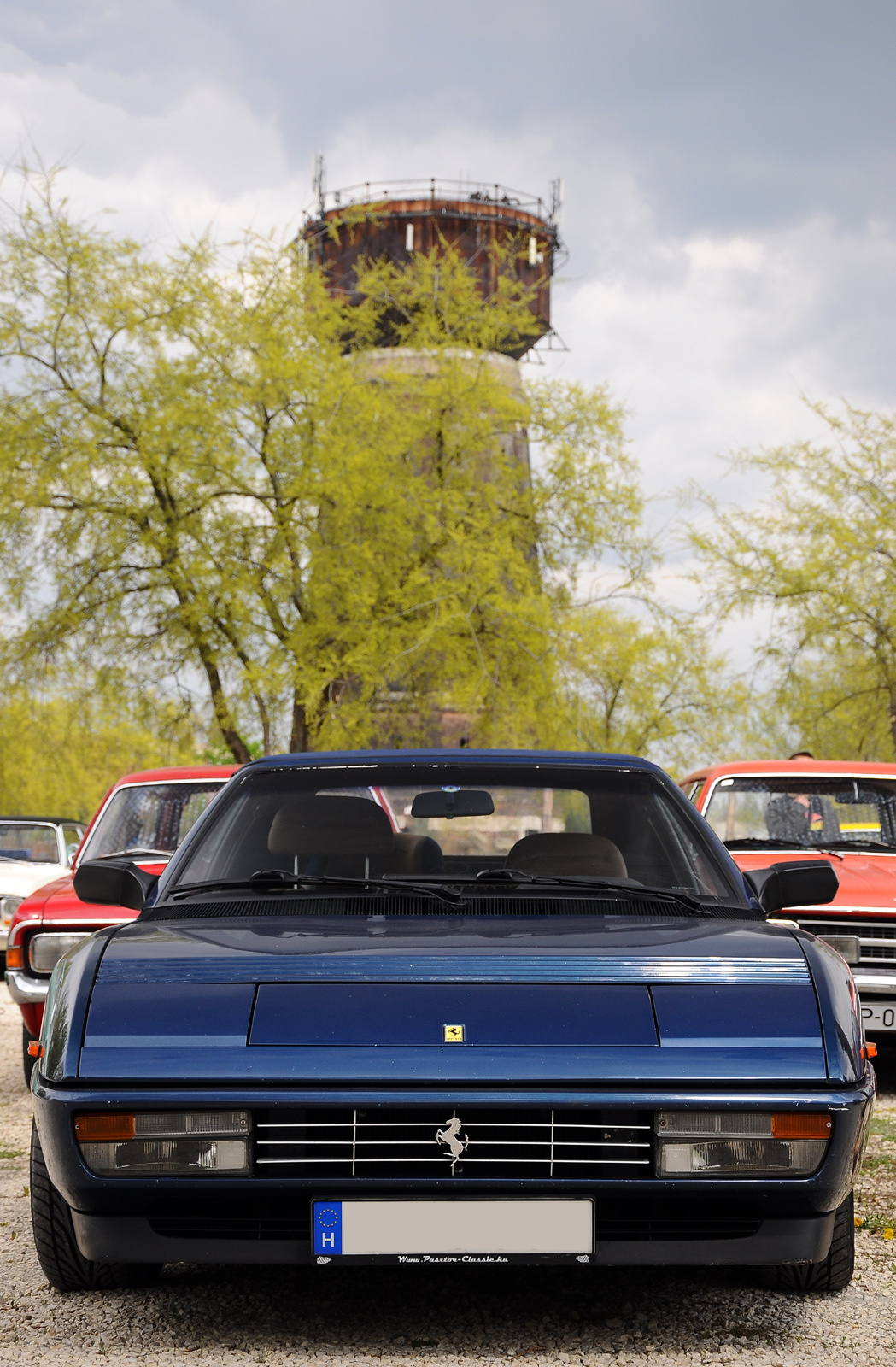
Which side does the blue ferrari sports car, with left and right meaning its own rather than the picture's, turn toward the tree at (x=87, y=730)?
back

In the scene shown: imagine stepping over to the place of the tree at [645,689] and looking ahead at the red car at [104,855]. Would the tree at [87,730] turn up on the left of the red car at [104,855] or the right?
right

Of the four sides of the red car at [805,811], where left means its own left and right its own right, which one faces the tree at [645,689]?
back

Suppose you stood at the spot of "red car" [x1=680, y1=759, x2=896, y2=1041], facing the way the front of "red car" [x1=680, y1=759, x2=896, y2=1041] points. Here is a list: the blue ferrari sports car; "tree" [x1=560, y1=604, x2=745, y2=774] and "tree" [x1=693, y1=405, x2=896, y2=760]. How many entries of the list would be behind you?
2

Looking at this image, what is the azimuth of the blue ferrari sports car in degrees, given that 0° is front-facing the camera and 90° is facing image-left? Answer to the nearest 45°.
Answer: approximately 0°

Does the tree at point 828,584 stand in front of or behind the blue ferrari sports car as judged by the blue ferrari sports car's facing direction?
behind

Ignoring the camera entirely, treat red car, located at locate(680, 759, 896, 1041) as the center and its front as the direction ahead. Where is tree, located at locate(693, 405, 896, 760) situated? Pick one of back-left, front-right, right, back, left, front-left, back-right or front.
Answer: back

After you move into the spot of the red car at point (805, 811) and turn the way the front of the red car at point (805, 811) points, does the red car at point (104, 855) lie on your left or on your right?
on your right

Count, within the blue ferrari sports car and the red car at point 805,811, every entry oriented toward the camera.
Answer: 2

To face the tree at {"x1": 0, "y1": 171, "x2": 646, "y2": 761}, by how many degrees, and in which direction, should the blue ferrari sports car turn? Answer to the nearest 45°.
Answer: approximately 180°

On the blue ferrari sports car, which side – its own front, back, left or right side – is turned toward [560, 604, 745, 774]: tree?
back

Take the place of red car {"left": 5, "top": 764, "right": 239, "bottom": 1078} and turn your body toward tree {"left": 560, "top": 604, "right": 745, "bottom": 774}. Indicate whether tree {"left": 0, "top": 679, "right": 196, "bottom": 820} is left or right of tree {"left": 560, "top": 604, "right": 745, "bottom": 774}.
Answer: left

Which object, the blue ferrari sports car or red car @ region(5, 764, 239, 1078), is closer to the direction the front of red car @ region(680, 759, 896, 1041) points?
the blue ferrari sports car
